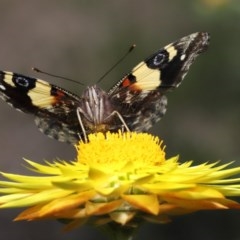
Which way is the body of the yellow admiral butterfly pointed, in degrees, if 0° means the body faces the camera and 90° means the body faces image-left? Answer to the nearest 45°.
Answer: approximately 0°
